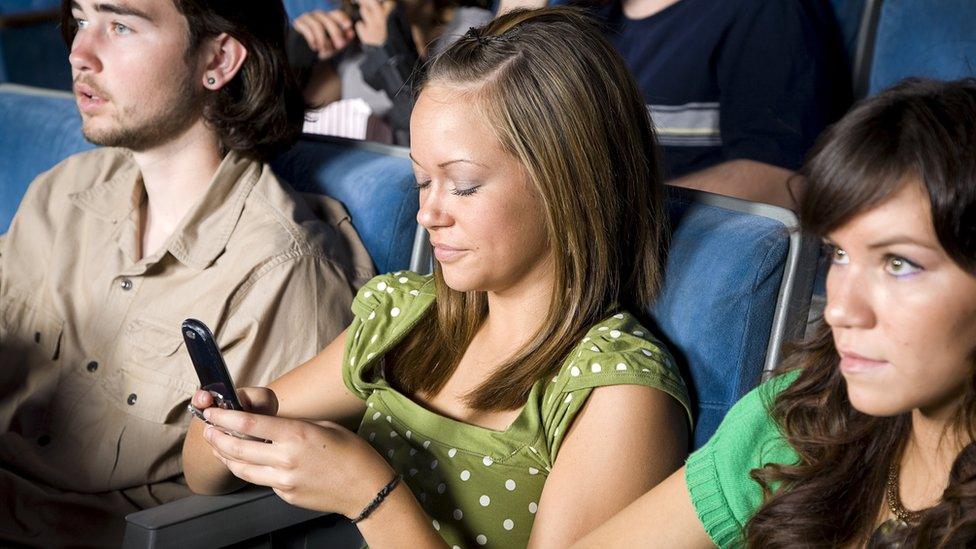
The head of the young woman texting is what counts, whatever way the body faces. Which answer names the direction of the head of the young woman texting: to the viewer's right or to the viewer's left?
to the viewer's left

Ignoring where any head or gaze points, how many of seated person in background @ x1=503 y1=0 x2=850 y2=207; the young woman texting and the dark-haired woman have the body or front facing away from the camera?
0

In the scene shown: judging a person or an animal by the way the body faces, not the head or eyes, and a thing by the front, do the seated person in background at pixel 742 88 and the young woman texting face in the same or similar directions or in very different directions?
same or similar directions

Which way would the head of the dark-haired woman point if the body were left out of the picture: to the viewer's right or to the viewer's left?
to the viewer's left

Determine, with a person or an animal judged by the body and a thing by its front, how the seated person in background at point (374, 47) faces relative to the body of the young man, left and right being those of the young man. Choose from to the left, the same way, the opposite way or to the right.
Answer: the same way

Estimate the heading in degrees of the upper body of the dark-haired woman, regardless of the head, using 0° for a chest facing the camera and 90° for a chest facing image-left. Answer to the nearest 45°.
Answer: approximately 45°

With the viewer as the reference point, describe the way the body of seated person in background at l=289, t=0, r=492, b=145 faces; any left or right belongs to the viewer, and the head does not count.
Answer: facing the viewer and to the left of the viewer

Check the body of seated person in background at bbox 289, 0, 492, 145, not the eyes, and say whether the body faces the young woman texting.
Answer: no

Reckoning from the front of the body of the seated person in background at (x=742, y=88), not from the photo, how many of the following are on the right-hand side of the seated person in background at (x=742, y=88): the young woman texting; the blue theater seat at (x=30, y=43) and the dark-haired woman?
1

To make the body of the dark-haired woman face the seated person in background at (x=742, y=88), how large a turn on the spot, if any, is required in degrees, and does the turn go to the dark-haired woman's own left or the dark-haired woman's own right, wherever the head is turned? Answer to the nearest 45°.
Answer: approximately 135° to the dark-haired woman's own right

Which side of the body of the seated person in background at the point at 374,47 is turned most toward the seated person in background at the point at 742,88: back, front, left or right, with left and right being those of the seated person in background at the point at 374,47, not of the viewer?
left

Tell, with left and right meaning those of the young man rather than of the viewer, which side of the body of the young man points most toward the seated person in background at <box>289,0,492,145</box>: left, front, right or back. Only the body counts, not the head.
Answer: back

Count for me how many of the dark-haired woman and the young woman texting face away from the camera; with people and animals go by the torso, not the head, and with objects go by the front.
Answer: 0

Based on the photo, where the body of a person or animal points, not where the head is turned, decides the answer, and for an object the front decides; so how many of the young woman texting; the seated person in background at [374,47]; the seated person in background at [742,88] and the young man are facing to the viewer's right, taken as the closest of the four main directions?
0

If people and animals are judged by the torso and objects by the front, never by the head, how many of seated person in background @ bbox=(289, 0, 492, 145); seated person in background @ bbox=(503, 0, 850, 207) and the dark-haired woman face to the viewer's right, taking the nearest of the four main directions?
0

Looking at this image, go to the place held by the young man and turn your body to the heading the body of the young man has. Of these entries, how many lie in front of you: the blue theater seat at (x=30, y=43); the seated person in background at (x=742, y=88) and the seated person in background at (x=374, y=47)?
0

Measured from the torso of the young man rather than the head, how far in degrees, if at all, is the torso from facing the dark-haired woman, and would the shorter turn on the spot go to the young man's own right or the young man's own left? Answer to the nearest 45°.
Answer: approximately 90° to the young man's own left

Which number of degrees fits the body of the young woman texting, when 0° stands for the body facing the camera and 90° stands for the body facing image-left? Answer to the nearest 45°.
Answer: approximately 45°

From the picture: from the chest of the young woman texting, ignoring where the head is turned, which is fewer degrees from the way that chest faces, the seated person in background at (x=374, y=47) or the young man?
the young man

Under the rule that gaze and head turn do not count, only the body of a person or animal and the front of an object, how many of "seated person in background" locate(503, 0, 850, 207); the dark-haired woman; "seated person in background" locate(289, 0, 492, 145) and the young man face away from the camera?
0

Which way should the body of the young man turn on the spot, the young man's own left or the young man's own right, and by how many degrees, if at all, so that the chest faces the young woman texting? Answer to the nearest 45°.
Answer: approximately 90° to the young man's own left

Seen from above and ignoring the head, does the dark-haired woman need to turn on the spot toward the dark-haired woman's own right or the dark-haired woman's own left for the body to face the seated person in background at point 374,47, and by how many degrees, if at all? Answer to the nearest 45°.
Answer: approximately 90° to the dark-haired woman's own right
